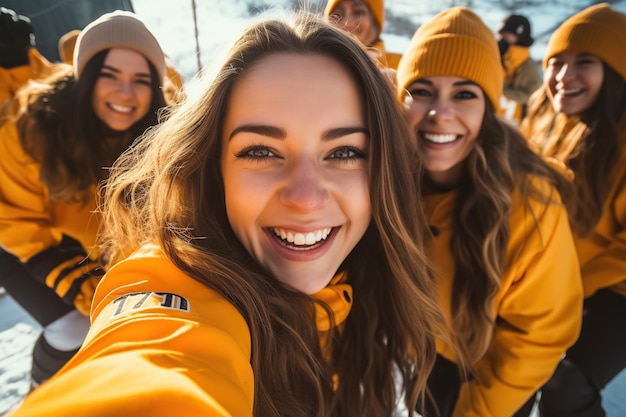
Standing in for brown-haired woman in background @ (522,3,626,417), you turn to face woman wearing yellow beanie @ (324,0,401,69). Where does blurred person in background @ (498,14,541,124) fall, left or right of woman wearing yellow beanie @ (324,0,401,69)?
right

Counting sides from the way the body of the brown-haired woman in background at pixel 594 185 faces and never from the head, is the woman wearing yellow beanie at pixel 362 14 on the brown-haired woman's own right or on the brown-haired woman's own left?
on the brown-haired woman's own right

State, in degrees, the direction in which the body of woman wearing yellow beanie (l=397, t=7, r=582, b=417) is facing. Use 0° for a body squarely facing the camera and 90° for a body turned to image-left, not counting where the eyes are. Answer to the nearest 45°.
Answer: approximately 45°

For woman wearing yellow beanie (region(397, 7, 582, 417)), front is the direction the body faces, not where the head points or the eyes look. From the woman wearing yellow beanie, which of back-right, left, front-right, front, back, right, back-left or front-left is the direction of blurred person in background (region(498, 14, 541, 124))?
back-right

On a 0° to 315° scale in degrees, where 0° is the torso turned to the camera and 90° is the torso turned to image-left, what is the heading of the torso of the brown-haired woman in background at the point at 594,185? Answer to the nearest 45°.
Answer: approximately 45°
